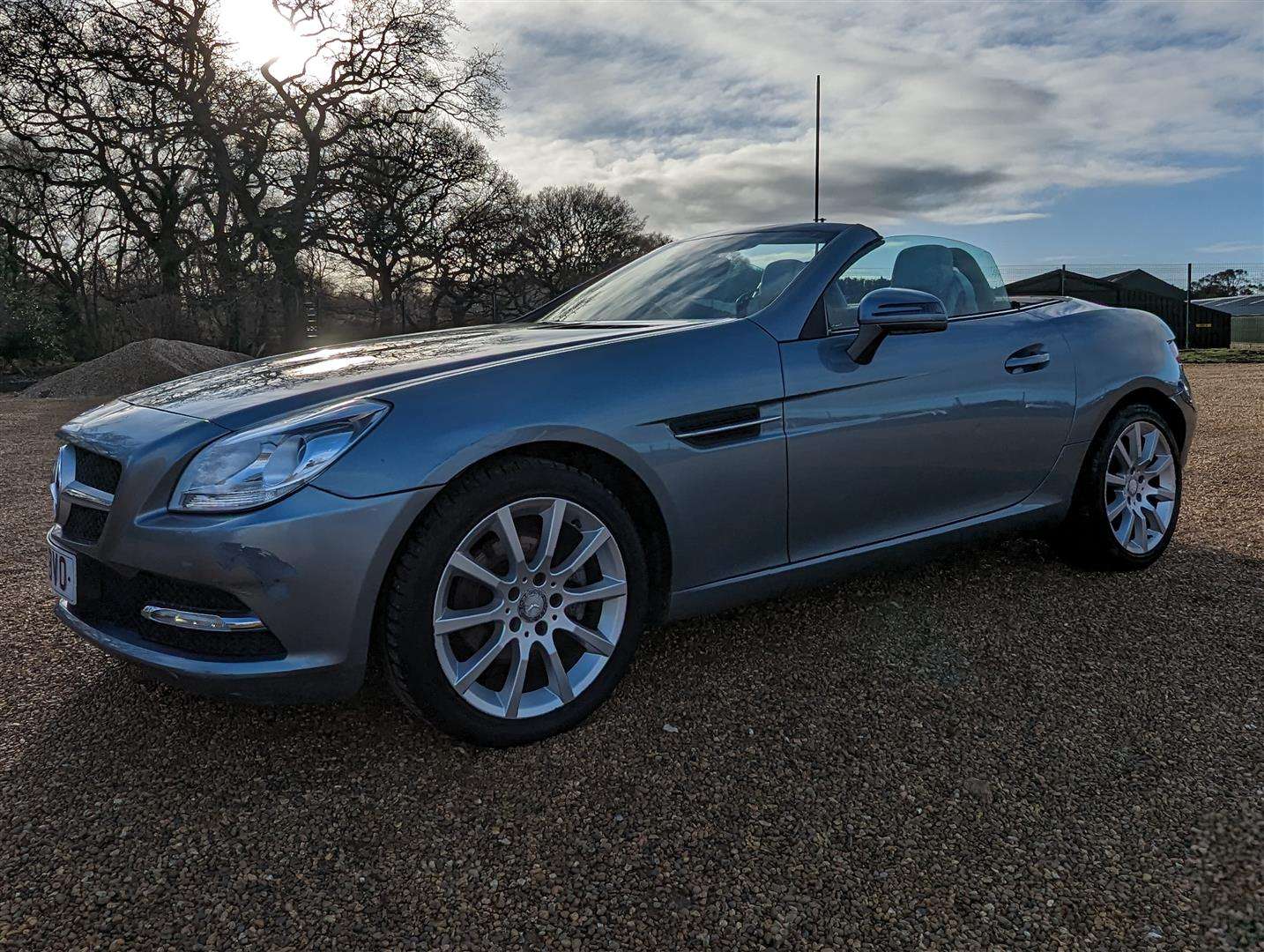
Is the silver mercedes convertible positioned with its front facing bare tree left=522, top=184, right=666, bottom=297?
no

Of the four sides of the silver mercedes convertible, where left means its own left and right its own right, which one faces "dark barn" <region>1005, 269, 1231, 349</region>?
back

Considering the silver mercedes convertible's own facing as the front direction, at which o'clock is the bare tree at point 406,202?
The bare tree is roughly at 4 o'clock from the silver mercedes convertible.

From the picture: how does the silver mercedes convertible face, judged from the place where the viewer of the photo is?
facing the viewer and to the left of the viewer

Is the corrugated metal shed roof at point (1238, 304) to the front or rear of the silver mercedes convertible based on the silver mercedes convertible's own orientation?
to the rear

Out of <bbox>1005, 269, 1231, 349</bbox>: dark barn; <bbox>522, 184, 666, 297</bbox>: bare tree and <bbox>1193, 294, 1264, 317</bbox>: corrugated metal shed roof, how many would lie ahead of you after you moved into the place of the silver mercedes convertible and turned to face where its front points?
0

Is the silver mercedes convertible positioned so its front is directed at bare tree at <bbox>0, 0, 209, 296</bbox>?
no

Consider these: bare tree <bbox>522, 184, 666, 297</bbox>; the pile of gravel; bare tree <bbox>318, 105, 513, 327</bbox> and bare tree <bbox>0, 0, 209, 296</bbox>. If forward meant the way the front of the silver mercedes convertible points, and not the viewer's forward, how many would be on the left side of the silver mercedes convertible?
0

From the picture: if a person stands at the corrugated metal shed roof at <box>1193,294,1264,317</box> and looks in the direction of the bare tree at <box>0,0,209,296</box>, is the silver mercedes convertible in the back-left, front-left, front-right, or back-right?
front-left

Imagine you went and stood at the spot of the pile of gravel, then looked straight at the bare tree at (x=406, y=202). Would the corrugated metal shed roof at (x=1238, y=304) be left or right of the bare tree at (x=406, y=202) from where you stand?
right

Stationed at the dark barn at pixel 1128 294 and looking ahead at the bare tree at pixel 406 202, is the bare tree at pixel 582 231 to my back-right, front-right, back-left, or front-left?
front-right

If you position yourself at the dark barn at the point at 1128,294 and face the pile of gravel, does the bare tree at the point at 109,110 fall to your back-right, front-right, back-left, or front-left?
front-right

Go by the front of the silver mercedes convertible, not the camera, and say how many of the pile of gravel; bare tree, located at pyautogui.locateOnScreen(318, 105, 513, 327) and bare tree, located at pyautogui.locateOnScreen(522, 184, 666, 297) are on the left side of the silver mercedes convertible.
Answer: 0

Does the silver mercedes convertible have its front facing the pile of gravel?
no

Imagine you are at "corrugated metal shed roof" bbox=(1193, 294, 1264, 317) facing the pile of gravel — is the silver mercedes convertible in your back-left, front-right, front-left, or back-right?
front-left
